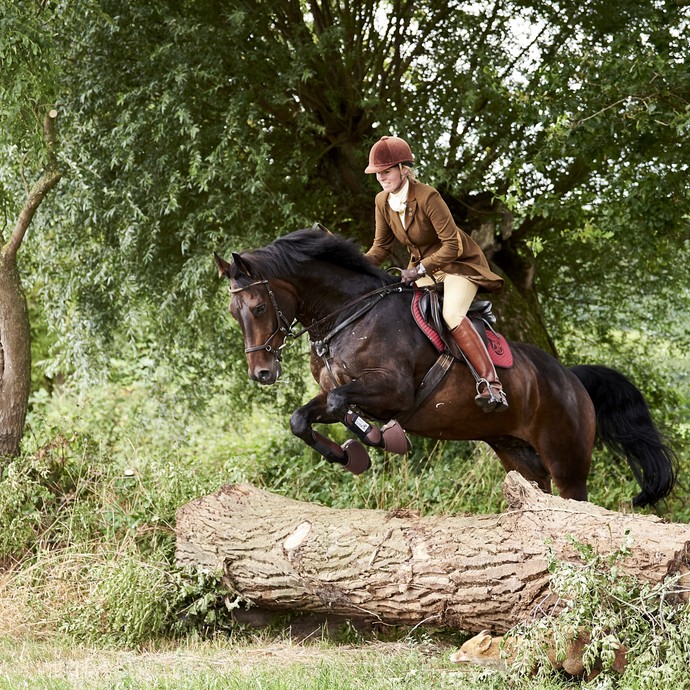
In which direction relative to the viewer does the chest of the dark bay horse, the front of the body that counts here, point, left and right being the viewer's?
facing the viewer and to the left of the viewer

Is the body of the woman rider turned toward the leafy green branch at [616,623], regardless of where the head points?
no

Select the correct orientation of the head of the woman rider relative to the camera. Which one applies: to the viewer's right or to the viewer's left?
to the viewer's left

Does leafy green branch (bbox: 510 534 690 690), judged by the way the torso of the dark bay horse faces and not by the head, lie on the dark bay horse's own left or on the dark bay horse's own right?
on the dark bay horse's own left
